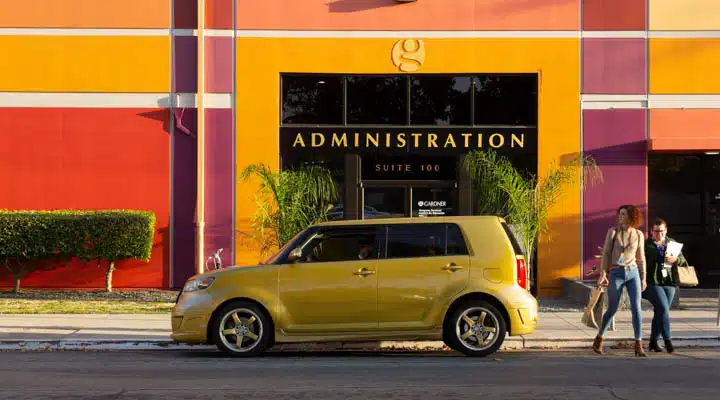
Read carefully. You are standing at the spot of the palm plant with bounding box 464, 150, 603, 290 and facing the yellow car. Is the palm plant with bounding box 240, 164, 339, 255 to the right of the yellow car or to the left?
right

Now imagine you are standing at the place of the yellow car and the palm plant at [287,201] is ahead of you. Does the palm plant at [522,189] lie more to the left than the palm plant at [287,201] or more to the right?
right

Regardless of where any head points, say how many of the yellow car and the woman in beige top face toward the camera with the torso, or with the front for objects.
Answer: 1

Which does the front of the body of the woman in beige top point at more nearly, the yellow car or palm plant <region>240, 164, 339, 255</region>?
the yellow car

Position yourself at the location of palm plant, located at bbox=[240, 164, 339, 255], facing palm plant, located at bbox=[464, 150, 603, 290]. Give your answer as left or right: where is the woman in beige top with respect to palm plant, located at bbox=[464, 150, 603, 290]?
right

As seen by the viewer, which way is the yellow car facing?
to the viewer's left

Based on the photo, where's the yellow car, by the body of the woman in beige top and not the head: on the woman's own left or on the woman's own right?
on the woman's own right

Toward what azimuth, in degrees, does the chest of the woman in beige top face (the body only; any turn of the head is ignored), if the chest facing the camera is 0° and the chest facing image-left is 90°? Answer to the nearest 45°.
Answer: approximately 0°

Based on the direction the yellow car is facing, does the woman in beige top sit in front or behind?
behind

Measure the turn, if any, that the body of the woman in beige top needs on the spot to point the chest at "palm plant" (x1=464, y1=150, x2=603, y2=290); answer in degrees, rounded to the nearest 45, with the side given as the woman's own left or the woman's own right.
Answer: approximately 180°

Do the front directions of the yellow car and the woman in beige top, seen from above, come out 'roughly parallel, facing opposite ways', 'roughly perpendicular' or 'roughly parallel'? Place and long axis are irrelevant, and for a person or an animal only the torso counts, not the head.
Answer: roughly perpendicular
